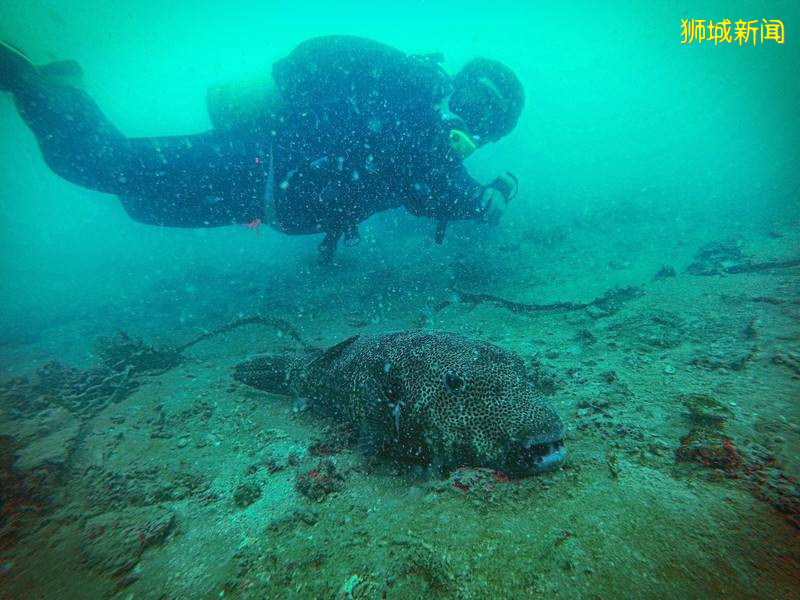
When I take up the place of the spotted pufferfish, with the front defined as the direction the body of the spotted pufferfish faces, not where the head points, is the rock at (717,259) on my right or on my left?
on my left

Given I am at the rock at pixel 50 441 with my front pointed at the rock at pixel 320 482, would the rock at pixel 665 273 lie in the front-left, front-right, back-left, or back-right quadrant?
front-left

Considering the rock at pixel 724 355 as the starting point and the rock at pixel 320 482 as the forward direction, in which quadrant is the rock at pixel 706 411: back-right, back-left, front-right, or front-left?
front-left

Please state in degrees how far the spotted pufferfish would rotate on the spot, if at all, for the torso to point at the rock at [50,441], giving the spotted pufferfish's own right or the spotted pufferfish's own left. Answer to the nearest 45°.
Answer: approximately 135° to the spotted pufferfish's own right

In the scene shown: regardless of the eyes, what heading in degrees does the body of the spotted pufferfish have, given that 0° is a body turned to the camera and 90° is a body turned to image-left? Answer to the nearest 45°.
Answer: approximately 315°

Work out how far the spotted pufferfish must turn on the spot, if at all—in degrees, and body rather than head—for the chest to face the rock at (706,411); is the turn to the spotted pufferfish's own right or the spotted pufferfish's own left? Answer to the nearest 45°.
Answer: approximately 45° to the spotted pufferfish's own left

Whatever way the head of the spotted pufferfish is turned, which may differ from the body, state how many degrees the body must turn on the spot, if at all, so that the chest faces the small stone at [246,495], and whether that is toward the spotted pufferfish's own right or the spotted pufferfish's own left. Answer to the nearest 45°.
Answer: approximately 135° to the spotted pufferfish's own right

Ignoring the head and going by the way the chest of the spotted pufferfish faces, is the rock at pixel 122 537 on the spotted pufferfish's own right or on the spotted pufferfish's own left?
on the spotted pufferfish's own right

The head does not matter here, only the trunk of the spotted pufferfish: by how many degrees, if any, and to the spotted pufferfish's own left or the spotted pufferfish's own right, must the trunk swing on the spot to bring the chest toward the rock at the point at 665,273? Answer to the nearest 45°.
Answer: approximately 90° to the spotted pufferfish's own left
